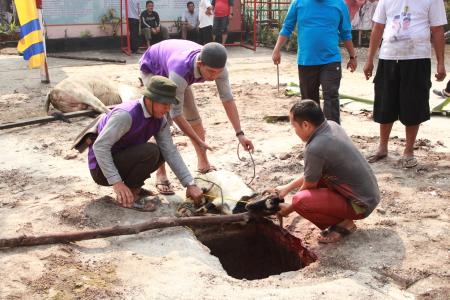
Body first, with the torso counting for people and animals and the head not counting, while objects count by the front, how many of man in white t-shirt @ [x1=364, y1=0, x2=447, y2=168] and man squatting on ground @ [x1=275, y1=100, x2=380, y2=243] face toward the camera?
1

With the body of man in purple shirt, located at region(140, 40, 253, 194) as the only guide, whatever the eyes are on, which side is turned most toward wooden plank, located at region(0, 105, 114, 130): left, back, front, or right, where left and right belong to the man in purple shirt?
back

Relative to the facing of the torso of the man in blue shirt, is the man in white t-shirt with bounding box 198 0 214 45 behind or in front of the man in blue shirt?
behind

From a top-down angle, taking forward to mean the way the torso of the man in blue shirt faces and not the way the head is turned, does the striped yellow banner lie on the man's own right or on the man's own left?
on the man's own right

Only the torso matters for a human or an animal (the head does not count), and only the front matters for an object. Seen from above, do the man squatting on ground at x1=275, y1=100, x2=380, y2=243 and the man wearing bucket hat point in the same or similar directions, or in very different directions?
very different directions

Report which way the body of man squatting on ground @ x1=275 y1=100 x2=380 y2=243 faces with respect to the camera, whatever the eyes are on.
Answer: to the viewer's left
